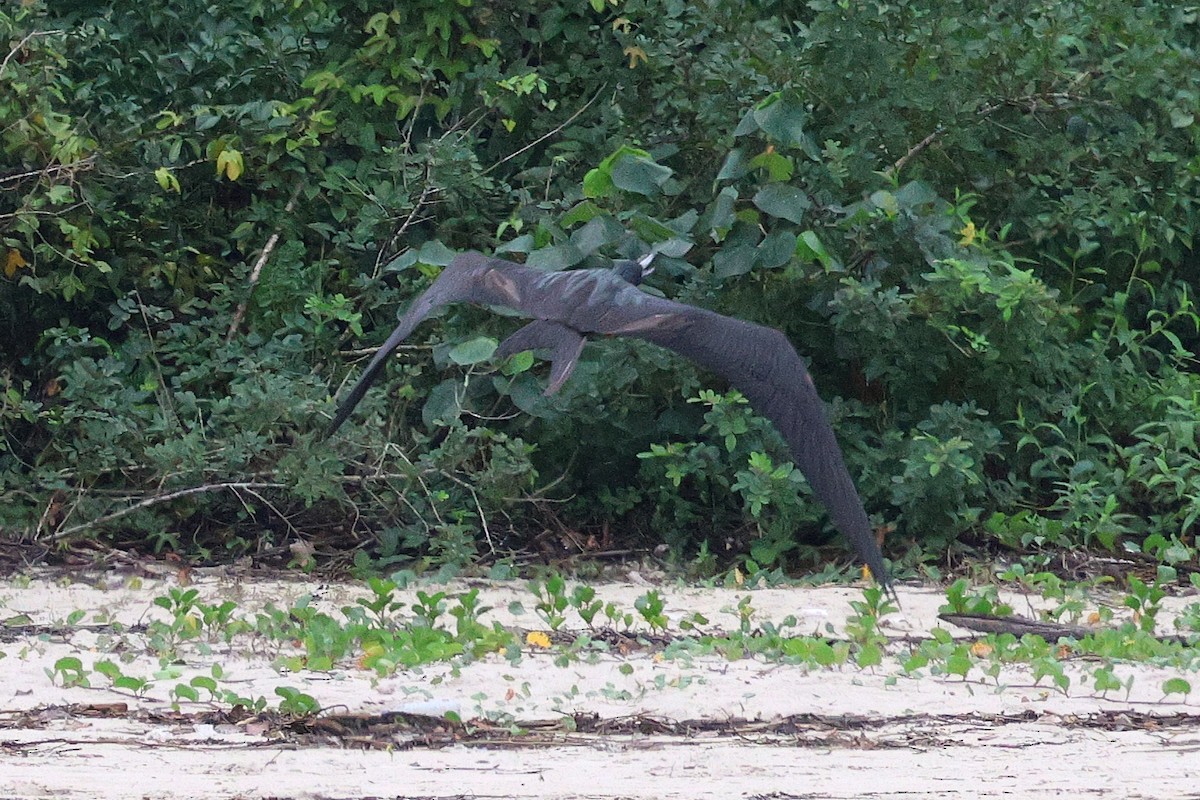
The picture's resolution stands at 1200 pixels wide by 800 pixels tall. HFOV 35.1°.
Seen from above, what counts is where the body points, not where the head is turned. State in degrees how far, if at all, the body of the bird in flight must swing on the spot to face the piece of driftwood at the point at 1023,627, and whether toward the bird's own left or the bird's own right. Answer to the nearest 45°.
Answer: approximately 45° to the bird's own right

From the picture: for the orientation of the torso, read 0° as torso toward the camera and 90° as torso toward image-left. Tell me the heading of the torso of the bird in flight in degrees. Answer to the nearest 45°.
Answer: approximately 225°
